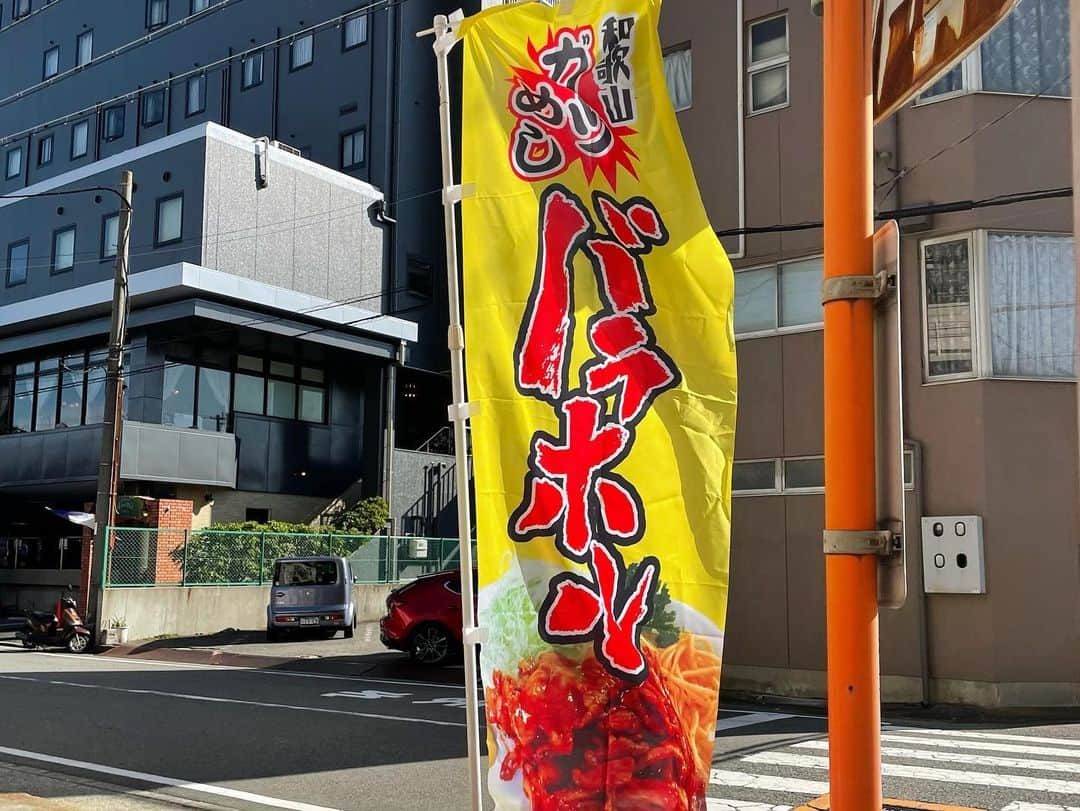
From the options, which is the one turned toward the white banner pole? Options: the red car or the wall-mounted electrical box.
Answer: the wall-mounted electrical box

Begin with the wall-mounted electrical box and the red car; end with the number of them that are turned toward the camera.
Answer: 1

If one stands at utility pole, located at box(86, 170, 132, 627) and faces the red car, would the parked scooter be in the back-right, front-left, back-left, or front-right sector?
back-right

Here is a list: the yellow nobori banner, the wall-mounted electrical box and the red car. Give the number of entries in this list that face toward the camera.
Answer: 2

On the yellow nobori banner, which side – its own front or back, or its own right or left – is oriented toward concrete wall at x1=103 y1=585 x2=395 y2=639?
back

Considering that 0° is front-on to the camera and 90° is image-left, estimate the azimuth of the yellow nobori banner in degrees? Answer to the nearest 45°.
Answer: approximately 0°

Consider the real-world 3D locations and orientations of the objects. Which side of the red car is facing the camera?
right
